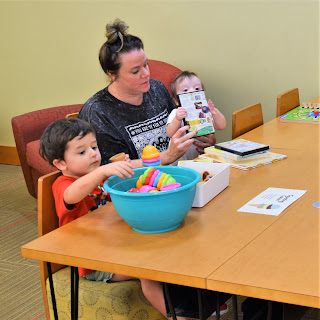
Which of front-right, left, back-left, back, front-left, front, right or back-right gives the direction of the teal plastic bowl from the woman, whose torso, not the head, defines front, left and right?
front-right

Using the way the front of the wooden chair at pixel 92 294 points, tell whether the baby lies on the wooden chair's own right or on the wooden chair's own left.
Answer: on the wooden chair's own left

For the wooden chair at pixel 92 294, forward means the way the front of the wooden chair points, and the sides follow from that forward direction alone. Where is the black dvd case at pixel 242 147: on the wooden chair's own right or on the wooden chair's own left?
on the wooden chair's own left

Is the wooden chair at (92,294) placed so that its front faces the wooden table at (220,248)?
yes

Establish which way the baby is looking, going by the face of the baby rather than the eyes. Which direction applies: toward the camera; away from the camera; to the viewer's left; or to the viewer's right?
toward the camera

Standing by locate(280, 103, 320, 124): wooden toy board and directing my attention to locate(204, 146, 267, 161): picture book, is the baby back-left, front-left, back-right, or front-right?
front-right

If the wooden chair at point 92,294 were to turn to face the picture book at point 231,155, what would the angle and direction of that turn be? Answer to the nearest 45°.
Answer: approximately 90° to its left

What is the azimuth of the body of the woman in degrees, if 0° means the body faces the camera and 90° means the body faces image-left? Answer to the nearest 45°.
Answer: approximately 315°

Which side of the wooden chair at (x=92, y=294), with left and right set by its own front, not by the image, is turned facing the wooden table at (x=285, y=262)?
front

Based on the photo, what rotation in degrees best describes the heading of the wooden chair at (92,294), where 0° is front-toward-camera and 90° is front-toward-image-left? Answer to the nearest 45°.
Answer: approximately 315°

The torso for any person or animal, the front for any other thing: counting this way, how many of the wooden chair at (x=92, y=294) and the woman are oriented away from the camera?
0
